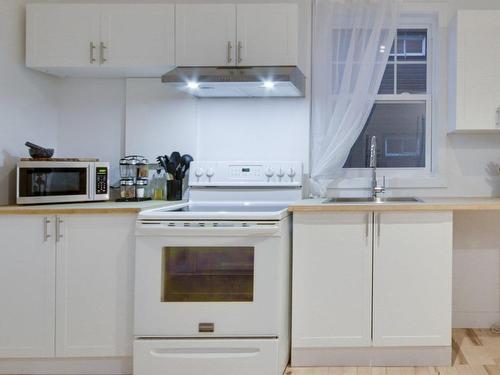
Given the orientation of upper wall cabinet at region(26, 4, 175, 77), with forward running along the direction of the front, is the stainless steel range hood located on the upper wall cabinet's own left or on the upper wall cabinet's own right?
on the upper wall cabinet's own left

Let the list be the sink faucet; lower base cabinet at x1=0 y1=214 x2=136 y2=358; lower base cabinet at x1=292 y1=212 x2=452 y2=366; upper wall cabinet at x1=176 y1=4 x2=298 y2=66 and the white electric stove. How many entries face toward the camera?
5

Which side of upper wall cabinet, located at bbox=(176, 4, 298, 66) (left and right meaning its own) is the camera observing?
front

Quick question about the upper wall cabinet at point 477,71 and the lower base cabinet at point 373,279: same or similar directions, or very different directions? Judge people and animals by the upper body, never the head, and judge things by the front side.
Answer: same or similar directions

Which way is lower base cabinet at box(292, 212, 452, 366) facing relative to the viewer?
toward the camera

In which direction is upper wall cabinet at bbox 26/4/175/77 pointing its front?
toward the camera

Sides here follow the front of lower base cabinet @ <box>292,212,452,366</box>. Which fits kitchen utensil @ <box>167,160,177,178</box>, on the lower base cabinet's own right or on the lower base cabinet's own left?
on the lower base cabinet's own right

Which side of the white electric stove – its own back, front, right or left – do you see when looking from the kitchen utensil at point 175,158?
right

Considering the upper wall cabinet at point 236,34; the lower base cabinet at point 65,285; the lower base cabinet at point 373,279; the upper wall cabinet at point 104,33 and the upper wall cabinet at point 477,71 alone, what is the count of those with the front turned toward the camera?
5

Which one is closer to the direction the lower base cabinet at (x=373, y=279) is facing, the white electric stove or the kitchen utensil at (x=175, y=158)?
the white electric stove
